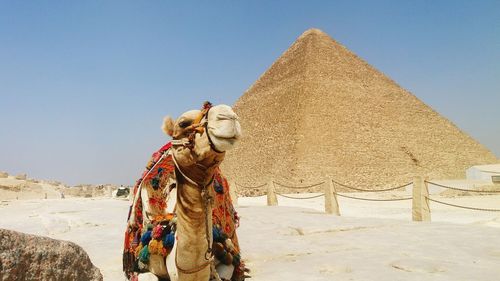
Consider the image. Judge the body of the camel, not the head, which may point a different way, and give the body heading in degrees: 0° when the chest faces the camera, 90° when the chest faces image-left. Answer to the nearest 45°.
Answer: approximately 315°

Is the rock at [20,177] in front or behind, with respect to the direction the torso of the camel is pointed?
behind

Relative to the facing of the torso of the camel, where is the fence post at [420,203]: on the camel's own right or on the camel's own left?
on the camel's own left

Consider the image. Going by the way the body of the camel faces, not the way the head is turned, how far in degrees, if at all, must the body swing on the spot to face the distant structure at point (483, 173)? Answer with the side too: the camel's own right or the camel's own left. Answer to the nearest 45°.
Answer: approximately 90° to the camel's own left

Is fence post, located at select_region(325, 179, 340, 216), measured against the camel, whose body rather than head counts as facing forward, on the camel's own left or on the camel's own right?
on the camel's own left

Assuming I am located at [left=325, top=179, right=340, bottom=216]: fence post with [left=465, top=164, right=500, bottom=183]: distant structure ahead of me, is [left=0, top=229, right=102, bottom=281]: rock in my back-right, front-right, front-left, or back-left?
back-right
